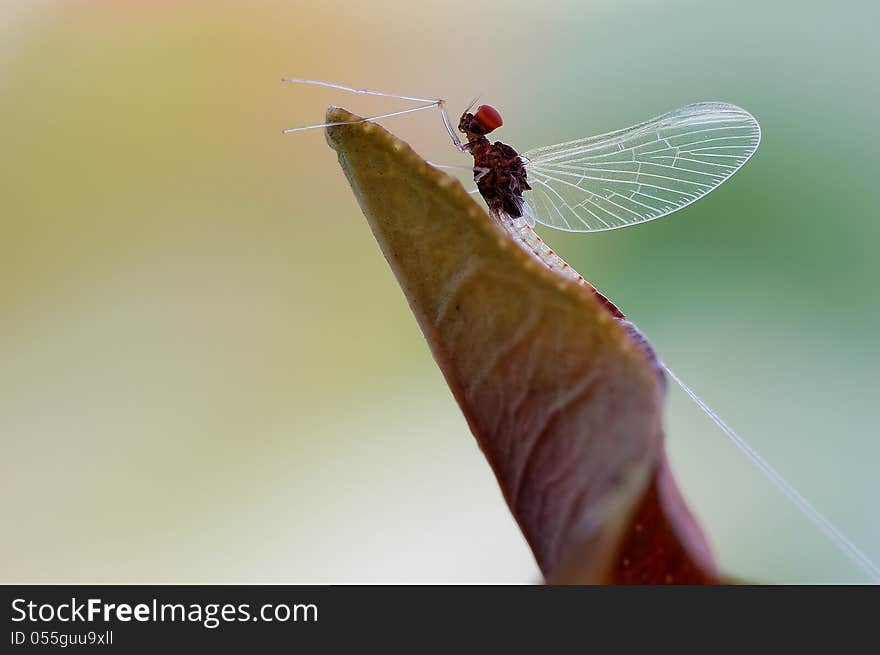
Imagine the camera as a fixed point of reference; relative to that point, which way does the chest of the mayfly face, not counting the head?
to the viewer's left
